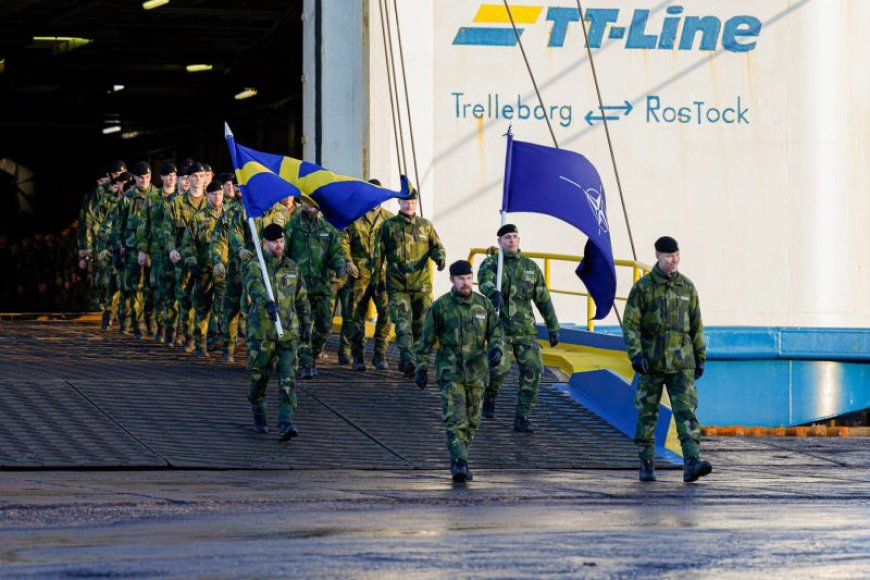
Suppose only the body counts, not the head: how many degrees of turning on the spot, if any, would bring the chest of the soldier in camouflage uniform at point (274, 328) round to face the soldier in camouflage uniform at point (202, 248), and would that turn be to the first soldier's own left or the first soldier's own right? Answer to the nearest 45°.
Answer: approximately 180°

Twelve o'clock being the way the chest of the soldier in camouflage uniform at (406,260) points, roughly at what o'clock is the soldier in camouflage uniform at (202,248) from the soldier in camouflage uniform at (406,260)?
the soldier in camouflage uniform at (202,248) is roughly at 4 o'clock from the soldier in camouflage uniform at (406,260).

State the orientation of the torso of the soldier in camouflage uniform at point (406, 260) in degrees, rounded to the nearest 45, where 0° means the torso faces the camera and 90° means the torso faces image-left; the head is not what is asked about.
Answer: approximately 0°

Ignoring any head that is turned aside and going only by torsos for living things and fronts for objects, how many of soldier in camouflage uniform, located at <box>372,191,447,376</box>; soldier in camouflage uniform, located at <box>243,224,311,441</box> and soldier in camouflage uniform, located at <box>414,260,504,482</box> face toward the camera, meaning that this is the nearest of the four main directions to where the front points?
3

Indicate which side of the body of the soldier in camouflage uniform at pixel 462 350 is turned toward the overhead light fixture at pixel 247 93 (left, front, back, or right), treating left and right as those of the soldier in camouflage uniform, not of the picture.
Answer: back

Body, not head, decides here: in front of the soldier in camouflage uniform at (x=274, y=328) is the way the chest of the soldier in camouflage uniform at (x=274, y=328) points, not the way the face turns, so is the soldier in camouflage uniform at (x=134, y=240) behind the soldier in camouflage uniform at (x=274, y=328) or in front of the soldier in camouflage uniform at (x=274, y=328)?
behind

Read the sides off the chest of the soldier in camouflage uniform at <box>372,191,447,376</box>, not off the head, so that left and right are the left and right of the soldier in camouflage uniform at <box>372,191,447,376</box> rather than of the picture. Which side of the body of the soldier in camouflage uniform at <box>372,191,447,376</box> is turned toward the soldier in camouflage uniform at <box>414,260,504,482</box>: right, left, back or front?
front

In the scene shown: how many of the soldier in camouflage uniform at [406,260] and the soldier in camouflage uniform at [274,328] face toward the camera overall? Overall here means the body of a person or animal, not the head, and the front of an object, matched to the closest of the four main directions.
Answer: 2

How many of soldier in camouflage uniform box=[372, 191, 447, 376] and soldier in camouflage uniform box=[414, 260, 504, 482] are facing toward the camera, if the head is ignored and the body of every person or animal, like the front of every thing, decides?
2
